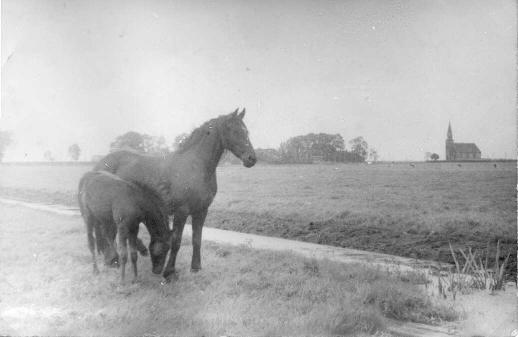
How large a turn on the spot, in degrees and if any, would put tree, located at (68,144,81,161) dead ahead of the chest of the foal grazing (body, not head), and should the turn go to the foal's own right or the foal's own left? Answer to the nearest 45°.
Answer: approximately 135° to the foal's own left

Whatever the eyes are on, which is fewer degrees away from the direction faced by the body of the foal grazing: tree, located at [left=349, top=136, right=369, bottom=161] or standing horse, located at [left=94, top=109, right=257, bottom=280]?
the standing horse

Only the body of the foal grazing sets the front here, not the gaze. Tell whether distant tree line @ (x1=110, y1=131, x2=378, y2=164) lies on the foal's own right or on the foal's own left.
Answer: on the foal's own left

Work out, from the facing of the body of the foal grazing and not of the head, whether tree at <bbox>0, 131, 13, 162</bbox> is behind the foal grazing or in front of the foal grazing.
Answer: behind

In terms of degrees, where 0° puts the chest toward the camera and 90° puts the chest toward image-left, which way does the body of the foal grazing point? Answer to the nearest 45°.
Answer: approximately 315°

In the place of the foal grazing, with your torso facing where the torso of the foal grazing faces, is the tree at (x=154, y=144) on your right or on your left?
on your left

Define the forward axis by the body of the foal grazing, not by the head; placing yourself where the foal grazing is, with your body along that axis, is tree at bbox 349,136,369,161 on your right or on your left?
on your left

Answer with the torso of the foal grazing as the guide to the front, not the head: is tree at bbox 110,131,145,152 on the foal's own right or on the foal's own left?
on the foal's own left
